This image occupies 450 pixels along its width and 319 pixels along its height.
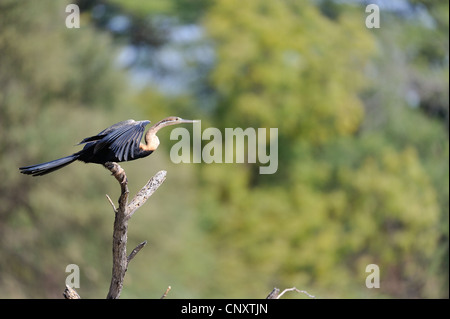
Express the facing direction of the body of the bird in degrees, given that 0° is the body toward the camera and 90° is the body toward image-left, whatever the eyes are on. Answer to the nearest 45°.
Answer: approximately 270°
